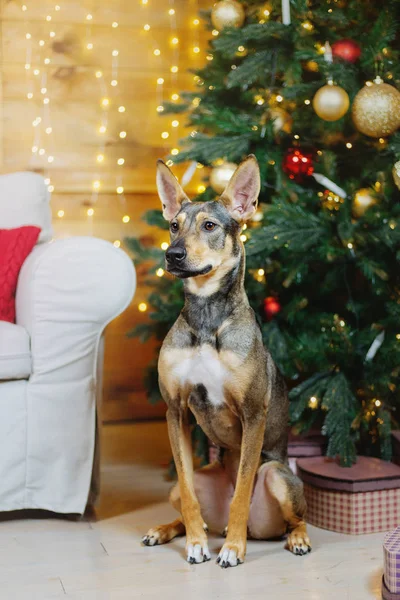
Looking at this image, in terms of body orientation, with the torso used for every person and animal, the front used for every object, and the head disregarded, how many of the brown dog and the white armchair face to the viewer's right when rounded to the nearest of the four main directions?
0

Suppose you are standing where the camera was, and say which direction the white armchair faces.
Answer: facing the viewer

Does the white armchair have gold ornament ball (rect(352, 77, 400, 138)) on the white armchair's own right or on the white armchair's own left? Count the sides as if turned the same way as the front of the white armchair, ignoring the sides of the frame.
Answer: on the white armchair's own left

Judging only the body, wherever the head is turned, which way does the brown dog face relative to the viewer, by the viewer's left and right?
facing the viewer and to the left of the viewer

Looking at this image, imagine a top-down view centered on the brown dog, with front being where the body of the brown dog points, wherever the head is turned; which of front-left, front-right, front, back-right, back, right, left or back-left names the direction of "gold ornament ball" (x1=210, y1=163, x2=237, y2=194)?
back-right

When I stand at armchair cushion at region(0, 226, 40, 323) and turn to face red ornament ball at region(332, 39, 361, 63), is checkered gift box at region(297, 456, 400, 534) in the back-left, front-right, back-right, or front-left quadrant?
front-right

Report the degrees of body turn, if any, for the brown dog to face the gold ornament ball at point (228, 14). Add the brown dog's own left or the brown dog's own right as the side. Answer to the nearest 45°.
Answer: approximately 135° to the brown dog's own right

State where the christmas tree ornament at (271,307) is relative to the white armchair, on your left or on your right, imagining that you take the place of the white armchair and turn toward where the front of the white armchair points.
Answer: on your left

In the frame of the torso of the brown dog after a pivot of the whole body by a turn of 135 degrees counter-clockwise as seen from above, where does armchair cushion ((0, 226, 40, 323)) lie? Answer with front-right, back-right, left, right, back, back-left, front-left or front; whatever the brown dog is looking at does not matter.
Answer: back-left

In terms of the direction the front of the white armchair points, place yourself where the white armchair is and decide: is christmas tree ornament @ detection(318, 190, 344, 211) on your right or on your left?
on your left

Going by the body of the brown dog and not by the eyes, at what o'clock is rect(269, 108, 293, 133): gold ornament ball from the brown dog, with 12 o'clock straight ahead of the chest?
The gold ornament ball is roughly at 5 o'clock from the brown dog.
